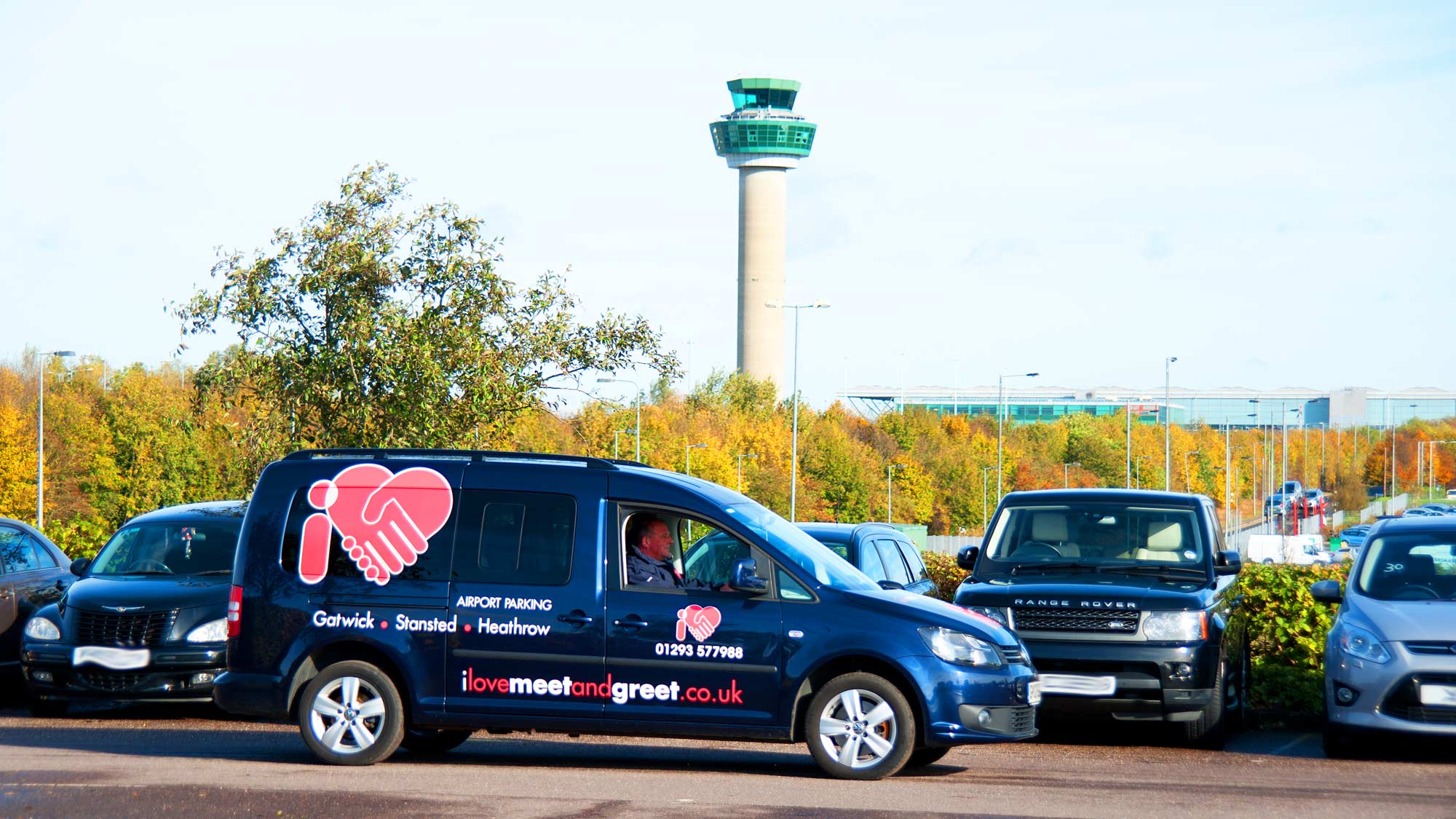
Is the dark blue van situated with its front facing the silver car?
yes

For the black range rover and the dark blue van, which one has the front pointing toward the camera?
the black range rover

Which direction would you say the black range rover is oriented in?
toward the camera

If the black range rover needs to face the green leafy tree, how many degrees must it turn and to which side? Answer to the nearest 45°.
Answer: approximately 135° to its right

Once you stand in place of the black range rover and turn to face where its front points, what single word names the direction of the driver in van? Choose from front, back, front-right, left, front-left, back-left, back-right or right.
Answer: front-right

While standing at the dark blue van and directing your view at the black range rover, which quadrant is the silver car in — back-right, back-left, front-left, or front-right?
front-right

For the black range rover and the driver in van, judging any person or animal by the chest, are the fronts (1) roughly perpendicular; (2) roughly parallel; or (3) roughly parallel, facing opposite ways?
roughly perpendicular

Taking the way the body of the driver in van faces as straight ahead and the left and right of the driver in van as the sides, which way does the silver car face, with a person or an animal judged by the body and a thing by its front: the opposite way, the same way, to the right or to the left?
to the right

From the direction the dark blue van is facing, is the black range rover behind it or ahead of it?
ahead

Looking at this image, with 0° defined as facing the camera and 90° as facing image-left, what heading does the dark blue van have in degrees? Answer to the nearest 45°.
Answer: approximately 270°

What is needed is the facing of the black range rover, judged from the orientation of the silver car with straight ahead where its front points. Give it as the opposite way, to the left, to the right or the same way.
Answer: the same way

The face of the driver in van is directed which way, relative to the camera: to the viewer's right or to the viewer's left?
to the viewer's right

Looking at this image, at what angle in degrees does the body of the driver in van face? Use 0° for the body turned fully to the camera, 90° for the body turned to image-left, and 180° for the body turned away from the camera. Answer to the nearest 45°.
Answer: approximately 270°

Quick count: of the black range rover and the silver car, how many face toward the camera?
2
